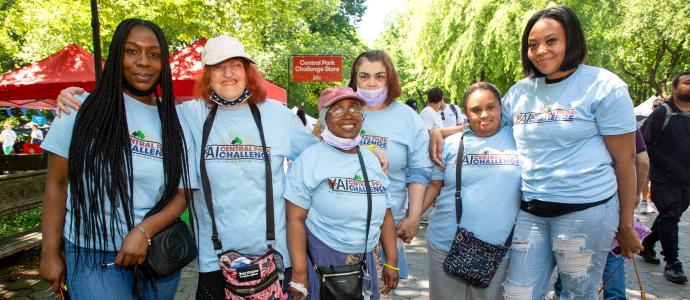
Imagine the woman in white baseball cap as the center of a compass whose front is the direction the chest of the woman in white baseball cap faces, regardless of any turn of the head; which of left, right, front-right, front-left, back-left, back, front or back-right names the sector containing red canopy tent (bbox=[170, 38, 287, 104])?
back

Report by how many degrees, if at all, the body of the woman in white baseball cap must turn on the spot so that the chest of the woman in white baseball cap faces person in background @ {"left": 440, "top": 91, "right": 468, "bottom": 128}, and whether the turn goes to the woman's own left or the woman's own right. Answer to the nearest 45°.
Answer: approximately 135° to the woman's own left

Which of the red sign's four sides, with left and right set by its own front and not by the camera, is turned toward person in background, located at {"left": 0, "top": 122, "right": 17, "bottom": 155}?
right

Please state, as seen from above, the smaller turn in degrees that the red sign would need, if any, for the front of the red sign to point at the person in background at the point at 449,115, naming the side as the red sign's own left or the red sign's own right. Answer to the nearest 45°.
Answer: approximately 45° to the red sign's own left

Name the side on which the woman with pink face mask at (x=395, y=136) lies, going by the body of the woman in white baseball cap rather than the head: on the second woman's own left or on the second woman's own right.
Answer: on the second woman's own left

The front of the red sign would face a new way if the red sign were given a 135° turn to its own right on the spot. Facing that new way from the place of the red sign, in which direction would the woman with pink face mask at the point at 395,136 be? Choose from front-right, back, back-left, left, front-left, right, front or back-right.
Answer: back-left

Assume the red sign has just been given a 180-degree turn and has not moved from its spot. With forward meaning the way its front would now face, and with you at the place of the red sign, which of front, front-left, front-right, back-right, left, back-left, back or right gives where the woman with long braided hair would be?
back

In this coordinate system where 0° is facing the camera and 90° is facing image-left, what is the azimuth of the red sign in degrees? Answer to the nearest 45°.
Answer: approximately 0°

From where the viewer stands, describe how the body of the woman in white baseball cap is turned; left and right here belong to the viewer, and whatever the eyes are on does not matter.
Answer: facing the viewer

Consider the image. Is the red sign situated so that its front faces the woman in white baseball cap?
yes

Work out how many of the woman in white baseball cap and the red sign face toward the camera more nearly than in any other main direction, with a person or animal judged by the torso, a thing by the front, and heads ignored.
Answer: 2

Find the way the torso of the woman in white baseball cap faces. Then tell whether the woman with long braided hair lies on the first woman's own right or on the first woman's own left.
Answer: on the first woman's own right
